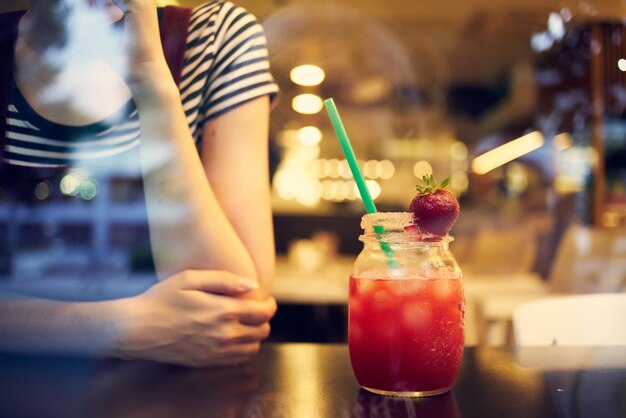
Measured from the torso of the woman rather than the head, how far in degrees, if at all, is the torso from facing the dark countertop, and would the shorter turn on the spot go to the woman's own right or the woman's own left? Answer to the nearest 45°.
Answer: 0° — they already face it

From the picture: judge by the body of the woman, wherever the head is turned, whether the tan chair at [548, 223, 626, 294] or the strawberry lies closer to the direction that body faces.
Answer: the strawberry

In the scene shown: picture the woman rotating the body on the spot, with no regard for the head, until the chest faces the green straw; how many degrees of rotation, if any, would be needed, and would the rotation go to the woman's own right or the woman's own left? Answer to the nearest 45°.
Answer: approximately 45° to the woman's own left

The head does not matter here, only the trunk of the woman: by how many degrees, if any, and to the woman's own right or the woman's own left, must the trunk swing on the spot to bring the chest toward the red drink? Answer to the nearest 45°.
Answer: approximately 45° to the woman's own left

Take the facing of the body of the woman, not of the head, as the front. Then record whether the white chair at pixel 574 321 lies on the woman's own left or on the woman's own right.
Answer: on the woman's own left

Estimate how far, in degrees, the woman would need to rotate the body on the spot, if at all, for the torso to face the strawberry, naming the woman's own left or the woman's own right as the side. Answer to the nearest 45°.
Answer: approximately 45° to the woman's own left
